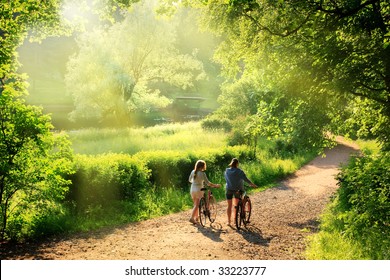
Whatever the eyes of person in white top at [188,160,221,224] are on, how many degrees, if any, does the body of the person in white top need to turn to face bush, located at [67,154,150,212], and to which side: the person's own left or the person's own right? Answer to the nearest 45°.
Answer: approximately 90° to the person's own left

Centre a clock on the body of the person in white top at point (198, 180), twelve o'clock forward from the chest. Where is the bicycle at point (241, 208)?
The bicycle is roughly at 2 o'clock from the person in white top.

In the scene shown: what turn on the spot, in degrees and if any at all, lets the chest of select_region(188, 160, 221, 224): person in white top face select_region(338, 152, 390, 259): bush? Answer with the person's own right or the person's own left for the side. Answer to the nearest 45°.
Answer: approximately 90° to the person's own right

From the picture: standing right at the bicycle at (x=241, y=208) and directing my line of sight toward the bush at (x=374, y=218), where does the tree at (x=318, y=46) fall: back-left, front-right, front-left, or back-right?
front-left

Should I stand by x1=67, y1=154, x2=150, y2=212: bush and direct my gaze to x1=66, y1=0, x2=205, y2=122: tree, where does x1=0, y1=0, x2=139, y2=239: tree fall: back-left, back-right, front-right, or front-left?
back-left

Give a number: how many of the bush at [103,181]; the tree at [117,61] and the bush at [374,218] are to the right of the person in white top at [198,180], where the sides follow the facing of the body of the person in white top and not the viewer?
1

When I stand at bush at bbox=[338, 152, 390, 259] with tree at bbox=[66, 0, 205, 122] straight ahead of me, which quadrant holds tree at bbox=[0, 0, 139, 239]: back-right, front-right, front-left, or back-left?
front-left

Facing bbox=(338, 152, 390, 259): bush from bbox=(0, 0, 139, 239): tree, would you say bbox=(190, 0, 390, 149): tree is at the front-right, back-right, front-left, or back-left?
front-left

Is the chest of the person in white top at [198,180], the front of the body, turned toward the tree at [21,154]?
no

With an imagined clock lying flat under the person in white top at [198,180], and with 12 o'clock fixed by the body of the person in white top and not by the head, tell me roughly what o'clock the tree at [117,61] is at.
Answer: The tree is roughly at 10 o'clock from the person in white top.

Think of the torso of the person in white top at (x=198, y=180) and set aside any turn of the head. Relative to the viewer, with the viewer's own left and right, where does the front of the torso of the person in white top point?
facing away from the viewer and to the right of the viewer
